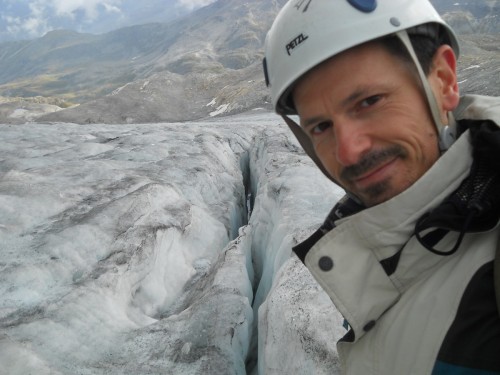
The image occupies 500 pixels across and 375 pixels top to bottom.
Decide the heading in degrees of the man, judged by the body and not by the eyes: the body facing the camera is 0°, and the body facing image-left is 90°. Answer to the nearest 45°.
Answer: approximately 45°

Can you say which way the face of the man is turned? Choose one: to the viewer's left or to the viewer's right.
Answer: to the viewer's left
